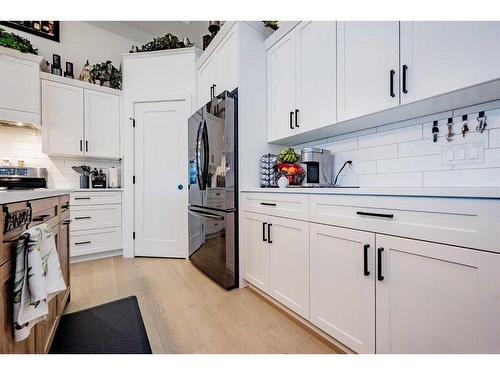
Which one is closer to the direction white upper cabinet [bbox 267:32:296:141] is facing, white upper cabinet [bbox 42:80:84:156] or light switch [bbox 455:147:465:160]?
the white upper cabinet

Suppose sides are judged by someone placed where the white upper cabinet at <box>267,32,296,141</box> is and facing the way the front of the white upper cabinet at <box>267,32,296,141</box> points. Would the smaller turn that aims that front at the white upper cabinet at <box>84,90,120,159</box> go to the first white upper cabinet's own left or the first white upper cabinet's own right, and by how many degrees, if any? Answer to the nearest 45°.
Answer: approximately 45° to the first white upper cabinet's own right

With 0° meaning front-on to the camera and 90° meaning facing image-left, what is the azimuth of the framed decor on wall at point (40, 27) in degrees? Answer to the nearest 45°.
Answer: approximately 315°

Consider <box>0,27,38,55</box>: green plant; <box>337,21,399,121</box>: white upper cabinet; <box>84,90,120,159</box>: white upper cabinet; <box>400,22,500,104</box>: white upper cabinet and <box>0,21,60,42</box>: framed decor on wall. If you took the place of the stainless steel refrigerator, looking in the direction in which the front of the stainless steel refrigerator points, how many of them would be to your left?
2

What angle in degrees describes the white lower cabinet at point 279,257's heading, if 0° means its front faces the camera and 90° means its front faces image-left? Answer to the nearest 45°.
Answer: approximately 45°

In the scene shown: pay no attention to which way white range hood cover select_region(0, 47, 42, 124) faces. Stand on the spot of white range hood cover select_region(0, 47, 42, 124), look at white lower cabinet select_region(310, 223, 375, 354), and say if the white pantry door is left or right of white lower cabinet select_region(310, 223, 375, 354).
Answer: left

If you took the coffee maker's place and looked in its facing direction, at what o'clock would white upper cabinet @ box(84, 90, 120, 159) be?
The white upper cabinet is roughly at 2 o'clock from the coffee maker.
